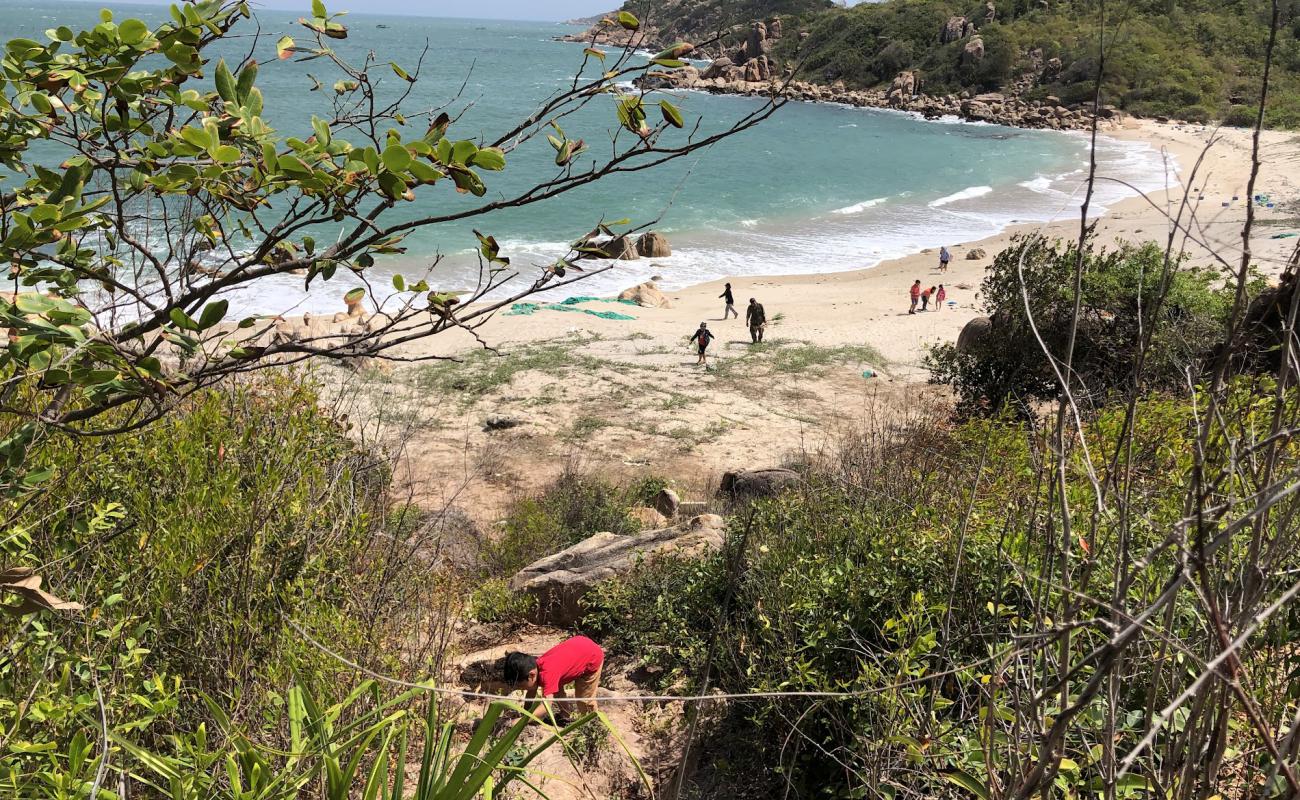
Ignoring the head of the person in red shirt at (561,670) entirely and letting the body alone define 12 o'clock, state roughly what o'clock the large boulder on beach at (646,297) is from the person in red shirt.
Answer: The large boulder on beach is roughly at 3 o'clock from the person in red shirt.

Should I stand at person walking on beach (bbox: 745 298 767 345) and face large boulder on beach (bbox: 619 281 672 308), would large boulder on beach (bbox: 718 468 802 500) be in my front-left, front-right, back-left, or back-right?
back-left

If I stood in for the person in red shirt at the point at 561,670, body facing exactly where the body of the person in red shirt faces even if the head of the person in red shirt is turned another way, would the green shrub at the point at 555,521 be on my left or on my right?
on my right

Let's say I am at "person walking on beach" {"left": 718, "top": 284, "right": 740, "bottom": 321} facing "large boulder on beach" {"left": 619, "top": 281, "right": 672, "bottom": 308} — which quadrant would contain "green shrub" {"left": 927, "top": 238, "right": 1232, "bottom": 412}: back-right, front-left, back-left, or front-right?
back-left

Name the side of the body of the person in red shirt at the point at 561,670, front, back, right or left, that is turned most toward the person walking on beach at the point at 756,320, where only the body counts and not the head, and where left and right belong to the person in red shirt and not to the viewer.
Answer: right

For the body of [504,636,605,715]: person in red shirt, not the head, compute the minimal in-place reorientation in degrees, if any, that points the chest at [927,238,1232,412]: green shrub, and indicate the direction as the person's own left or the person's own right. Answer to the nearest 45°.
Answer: approximately 135° to the person's own right

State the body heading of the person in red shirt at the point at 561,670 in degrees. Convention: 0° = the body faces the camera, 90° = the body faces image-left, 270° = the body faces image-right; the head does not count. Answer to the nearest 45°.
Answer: approximately 90°
